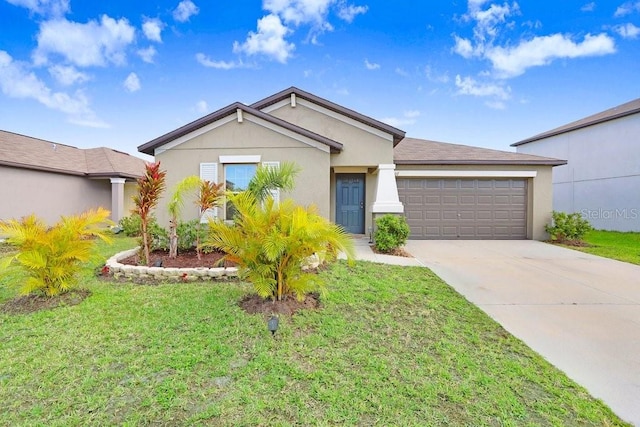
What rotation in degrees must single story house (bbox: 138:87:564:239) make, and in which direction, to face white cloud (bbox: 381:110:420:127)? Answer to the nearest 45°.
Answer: approximately 180°

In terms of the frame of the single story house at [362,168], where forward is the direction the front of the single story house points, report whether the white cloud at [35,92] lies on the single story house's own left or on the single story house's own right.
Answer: on the single story house's own right

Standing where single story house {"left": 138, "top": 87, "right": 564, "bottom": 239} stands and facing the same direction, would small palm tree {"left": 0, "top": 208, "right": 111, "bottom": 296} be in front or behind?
in front

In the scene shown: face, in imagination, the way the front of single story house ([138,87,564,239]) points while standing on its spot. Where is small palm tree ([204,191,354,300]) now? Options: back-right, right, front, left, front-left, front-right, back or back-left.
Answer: front

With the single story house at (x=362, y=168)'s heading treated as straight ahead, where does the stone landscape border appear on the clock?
The stone landscape border is roughly at 1 o'clock from the single story house.

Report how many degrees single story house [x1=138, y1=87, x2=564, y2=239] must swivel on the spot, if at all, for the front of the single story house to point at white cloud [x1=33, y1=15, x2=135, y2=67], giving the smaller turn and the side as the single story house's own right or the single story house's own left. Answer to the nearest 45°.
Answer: approximately 90° to the single story house's own right

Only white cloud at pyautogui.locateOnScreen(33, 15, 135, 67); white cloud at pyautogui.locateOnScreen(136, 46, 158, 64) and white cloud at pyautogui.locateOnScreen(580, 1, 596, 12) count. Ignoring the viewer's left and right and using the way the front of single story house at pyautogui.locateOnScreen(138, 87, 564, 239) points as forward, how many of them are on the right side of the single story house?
2

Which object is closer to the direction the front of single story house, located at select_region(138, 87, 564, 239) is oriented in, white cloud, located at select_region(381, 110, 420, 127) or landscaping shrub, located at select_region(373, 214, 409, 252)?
the landscaping shrub

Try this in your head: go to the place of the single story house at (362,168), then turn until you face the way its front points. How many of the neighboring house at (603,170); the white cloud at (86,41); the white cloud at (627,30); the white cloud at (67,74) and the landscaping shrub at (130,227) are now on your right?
3

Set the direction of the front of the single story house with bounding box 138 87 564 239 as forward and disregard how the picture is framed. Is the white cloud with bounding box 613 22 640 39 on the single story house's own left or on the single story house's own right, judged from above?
on the single story house's own left

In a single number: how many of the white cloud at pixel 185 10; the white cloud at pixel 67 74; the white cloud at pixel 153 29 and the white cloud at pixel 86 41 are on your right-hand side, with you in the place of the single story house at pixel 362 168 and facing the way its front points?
4

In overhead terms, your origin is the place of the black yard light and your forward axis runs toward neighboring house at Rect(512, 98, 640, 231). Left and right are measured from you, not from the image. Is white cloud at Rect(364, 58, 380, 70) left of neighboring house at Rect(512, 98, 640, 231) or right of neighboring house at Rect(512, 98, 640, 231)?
left

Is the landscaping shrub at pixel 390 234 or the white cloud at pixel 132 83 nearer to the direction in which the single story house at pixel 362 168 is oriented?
the landscaping shrub

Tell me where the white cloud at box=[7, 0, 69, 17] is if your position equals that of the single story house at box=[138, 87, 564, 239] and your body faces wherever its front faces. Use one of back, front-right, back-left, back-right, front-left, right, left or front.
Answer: right

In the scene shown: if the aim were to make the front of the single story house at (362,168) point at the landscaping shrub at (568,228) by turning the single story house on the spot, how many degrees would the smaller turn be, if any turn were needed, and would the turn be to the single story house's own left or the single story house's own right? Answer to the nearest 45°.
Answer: approximately 90° to the single story house's own left

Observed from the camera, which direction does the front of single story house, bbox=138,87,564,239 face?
facing the viewer
